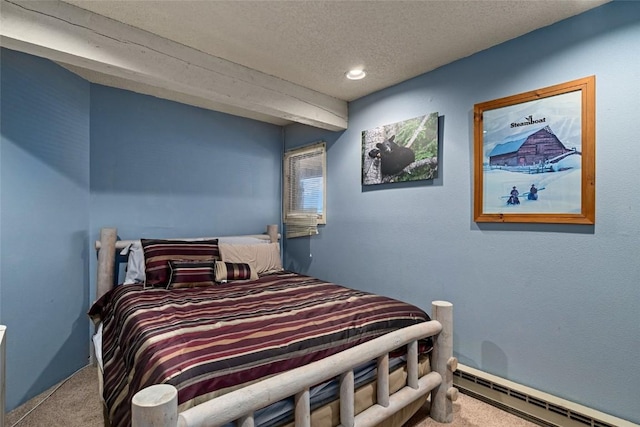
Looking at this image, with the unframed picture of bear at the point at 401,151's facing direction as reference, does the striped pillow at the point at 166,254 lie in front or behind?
in front

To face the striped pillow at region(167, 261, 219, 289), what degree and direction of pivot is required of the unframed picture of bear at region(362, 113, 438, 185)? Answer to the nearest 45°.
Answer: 0° — it already faces it

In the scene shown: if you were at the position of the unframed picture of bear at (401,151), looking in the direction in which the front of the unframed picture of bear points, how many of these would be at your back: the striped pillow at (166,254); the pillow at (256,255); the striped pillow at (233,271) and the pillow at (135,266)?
0

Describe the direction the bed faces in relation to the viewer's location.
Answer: facing the viewer and to the right of the viewer

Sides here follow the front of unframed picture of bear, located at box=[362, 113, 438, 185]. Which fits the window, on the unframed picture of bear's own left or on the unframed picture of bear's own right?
on the unframed picture of bear's own right

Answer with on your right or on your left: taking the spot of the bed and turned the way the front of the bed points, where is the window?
on your left

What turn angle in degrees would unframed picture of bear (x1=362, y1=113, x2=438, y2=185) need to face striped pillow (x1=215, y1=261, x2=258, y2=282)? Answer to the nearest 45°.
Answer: approximately 45° to its right

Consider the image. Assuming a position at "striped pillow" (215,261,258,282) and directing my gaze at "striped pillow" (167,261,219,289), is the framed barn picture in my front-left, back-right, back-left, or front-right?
back-left

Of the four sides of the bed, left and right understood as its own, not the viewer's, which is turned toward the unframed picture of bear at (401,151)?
left

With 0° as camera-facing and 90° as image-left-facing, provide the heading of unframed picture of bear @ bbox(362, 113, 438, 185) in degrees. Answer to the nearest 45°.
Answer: approximately 45°

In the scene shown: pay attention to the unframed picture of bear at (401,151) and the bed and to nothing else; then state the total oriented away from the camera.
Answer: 0
